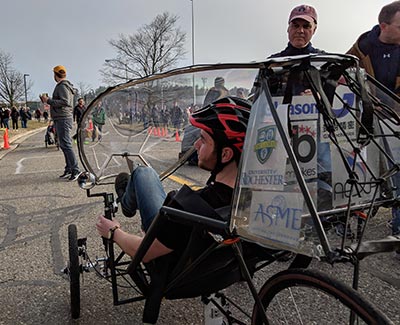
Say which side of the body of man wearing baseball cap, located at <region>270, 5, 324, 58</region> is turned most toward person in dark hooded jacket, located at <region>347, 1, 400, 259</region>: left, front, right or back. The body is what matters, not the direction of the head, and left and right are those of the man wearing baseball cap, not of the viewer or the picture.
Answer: left

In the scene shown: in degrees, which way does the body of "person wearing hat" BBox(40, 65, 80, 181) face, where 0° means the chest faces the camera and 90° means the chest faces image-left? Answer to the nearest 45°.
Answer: approximately 90°

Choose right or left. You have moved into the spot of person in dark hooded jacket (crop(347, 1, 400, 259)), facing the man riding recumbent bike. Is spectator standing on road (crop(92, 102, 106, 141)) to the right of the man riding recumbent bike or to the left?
right

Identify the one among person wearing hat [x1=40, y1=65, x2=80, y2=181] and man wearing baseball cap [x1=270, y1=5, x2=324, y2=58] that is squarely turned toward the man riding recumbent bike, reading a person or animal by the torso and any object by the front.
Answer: the man wearing baseball cap

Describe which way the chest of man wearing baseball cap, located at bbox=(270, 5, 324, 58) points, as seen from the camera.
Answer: toward the camera

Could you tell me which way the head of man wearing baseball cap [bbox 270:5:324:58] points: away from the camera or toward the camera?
toward the camera

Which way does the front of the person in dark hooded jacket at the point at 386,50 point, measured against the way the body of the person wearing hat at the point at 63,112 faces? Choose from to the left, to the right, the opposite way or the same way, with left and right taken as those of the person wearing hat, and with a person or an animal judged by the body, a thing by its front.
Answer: to the left

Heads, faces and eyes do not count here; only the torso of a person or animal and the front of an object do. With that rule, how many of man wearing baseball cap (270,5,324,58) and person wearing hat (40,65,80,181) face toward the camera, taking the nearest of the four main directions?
1

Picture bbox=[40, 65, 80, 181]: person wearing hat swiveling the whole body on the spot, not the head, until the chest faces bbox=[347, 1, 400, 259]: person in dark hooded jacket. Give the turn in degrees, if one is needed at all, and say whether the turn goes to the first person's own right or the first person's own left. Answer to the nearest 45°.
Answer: approximately 135° to the first person's own left
